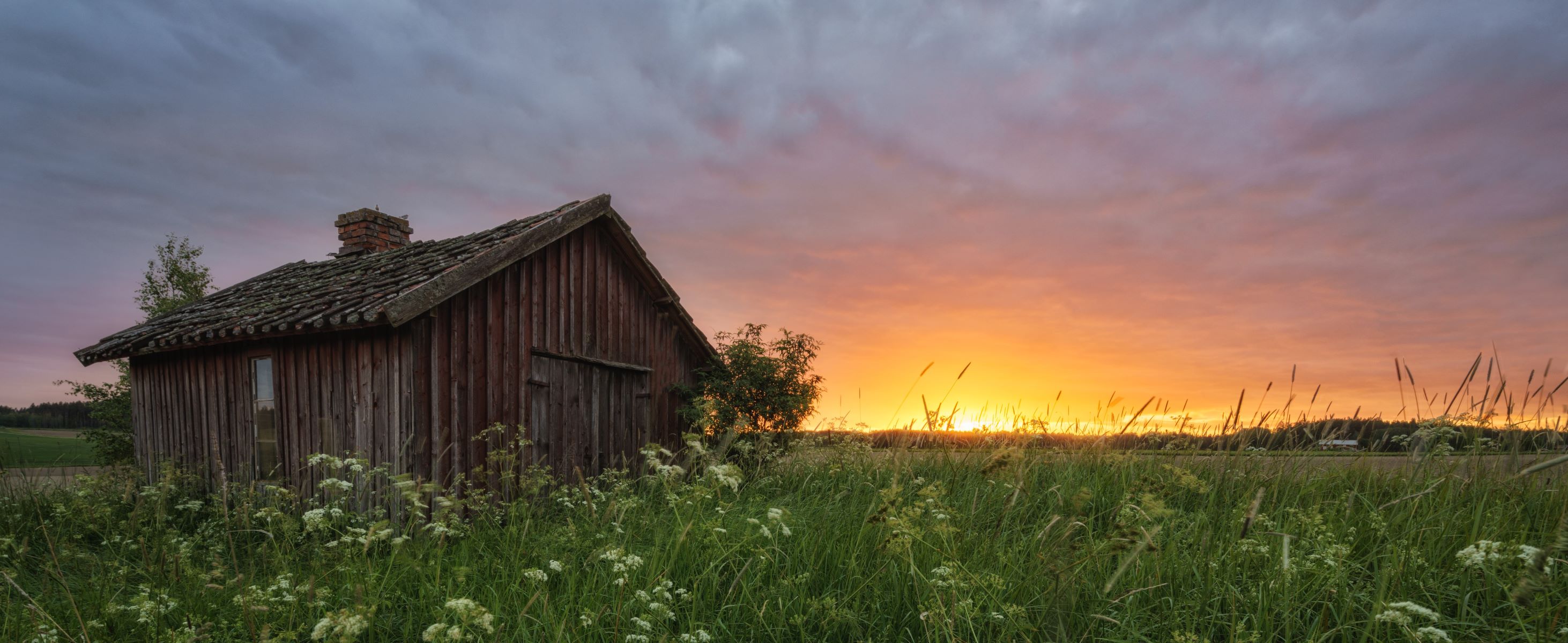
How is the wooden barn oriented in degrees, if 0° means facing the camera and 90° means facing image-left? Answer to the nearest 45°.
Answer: approximately 315°

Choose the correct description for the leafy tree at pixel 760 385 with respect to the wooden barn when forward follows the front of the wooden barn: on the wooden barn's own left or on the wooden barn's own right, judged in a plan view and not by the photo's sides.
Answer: on the wooden barn's own left
